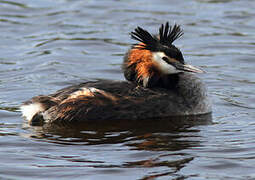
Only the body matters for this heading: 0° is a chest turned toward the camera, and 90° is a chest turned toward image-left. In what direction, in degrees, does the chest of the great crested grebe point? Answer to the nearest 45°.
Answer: approximately 270°
